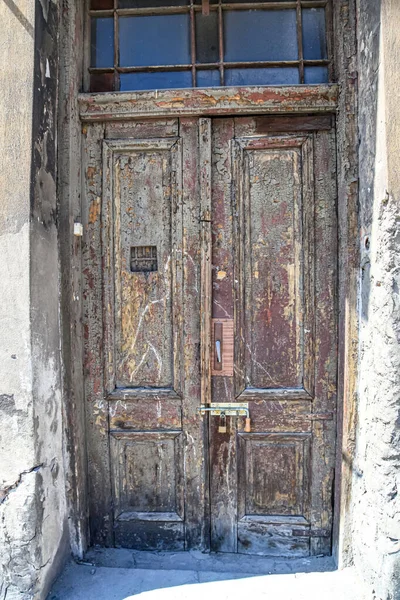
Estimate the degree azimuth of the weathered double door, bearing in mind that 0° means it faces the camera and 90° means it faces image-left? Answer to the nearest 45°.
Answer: approximately 0°
